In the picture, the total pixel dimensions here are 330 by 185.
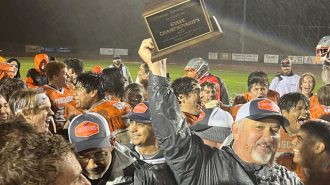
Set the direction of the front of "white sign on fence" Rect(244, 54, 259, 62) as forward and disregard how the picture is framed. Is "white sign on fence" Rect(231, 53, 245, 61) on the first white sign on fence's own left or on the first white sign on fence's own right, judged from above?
on the first white sign on fence's own right

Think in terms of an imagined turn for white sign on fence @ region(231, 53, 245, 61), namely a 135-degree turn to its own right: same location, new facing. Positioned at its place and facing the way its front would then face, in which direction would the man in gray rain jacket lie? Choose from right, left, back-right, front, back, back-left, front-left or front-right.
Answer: back-left

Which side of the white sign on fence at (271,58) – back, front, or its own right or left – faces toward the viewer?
front

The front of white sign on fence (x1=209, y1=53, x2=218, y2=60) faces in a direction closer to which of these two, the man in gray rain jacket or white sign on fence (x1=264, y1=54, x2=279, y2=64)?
the man in gray rain jacket

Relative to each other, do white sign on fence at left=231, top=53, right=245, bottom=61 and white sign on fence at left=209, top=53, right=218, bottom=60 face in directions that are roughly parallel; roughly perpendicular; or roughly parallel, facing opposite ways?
roughly parallel

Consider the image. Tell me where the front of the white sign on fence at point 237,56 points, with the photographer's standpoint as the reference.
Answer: facing the viewer

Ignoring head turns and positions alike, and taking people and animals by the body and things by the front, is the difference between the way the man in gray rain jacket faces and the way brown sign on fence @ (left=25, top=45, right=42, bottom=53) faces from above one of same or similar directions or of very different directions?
same or similar directions

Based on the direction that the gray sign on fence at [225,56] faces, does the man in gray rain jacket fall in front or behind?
in front

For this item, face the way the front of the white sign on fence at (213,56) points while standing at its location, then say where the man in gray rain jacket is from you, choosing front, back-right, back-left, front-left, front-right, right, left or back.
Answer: front

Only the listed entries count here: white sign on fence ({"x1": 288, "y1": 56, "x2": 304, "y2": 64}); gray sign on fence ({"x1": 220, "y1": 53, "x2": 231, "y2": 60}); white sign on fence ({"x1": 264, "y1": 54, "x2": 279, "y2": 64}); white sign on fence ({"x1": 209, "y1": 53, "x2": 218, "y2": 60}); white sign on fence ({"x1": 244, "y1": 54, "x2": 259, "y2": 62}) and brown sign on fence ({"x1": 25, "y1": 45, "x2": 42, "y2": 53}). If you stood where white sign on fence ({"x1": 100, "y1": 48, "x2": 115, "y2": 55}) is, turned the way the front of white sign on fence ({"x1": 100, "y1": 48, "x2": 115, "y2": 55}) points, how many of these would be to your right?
1

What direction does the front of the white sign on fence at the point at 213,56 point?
toward the camera

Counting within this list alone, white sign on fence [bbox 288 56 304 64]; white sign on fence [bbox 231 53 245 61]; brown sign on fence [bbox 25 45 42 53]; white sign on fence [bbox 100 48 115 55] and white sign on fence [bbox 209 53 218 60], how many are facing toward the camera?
5
